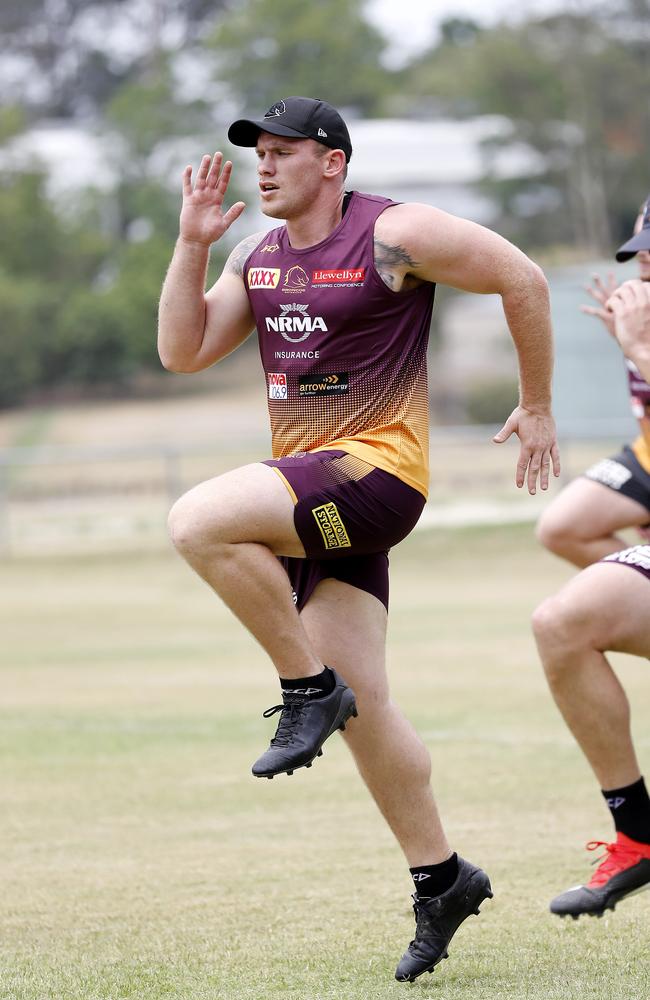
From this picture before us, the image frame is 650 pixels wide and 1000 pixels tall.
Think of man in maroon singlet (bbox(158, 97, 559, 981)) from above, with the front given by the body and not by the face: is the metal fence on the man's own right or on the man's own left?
on the man's own right

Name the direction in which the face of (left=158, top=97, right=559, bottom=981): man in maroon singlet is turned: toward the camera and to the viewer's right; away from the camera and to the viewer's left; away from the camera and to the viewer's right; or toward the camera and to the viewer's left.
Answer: toward the camera and to the viewer's left

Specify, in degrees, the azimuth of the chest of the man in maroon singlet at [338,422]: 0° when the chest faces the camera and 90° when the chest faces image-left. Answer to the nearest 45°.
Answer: approximately 45°
